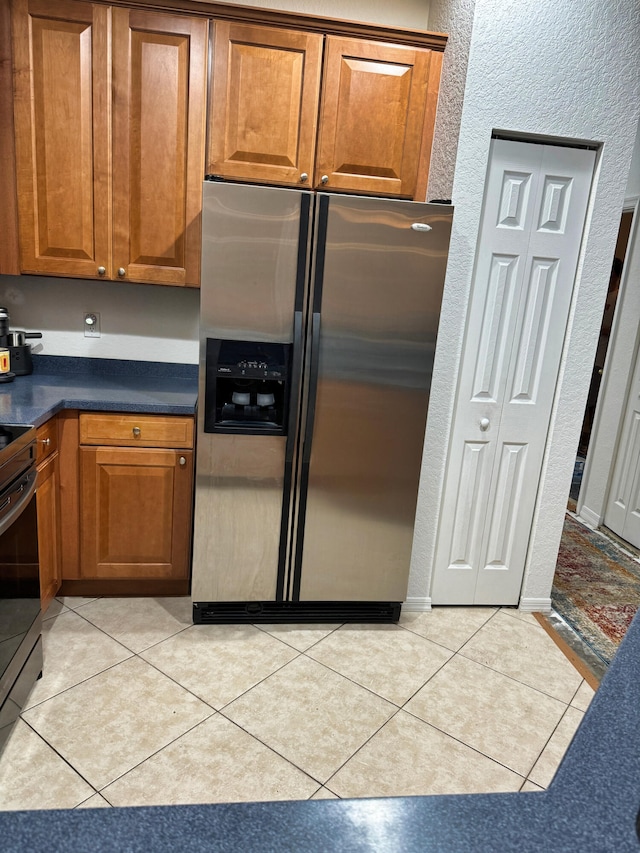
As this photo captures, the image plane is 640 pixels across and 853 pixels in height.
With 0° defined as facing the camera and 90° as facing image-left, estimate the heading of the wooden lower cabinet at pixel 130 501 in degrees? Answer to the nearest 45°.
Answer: approximately 0°

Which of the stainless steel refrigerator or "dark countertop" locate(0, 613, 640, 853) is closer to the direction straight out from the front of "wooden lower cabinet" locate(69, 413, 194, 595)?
the dark countertop

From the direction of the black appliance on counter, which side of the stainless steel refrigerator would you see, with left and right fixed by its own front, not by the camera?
right

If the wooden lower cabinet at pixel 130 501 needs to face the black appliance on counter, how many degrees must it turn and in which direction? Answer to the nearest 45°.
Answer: approximately 135° to its right

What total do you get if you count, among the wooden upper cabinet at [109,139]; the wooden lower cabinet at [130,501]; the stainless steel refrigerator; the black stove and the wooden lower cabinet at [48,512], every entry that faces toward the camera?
3

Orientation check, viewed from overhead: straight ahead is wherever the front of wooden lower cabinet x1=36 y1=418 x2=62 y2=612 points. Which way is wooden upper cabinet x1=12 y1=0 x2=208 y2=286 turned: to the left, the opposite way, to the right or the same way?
to the right

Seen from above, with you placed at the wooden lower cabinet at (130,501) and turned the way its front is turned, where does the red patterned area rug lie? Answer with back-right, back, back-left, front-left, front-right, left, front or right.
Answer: left

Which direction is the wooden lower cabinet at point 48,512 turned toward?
to the viewer's right

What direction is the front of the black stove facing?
to the viewer's right

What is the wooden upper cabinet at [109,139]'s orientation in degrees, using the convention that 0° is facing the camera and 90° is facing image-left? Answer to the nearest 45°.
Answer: approximately 0°

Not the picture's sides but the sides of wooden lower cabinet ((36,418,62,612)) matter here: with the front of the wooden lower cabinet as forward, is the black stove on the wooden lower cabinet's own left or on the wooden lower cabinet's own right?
on the wooden lower cabinet's own right

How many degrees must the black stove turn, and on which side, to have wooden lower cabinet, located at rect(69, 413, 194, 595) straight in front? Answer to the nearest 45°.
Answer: approximately 45° to its left
